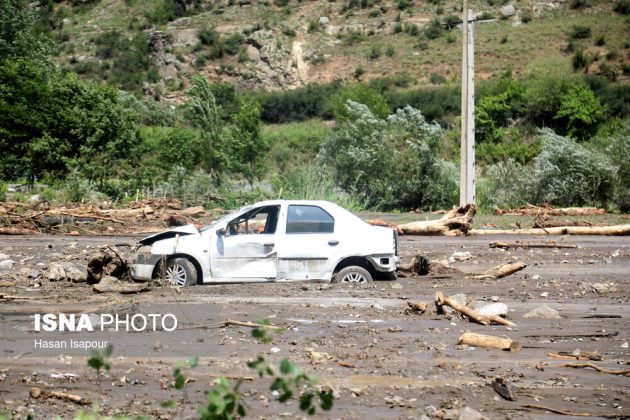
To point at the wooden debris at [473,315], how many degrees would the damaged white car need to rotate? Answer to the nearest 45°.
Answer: approximately 135° to its left

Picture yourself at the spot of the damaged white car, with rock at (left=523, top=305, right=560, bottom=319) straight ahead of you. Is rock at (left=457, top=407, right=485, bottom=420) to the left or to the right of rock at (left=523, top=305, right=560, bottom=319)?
right

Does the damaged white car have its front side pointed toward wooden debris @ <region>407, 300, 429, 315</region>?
no

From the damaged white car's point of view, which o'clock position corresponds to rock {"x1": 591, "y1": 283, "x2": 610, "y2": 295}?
The rock is roughly at 6 o'clock from the damaged white car.

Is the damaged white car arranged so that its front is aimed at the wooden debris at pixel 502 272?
no

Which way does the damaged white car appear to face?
to the viewer's left

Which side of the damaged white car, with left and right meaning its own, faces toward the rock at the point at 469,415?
left

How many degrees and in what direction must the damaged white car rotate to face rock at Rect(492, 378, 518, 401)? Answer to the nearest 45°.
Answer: approximately 90° to its left

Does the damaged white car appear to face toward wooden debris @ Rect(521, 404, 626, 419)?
no

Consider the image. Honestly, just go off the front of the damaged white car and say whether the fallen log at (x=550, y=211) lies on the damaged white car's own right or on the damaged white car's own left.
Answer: on the damaged white car's own right

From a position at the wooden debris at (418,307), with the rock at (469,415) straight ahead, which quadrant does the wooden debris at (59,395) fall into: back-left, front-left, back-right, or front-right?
front-right

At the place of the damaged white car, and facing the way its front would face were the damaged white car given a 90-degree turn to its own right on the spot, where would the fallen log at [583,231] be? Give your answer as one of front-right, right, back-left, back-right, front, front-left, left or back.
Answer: front-right

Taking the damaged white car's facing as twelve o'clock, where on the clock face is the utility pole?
The utility pole is roughly at 4 o'clock from the damaged white car.

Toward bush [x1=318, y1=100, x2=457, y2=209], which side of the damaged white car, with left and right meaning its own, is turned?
right

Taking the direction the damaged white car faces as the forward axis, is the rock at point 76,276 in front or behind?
in front

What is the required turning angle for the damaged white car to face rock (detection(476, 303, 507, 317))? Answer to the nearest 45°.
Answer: approximately 135° to its left

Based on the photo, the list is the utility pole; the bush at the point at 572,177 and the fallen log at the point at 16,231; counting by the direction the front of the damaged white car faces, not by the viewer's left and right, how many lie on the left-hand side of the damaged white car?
0

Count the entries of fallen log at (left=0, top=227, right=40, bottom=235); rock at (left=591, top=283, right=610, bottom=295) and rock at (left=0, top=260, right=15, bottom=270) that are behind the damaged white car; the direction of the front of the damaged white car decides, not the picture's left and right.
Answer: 1
